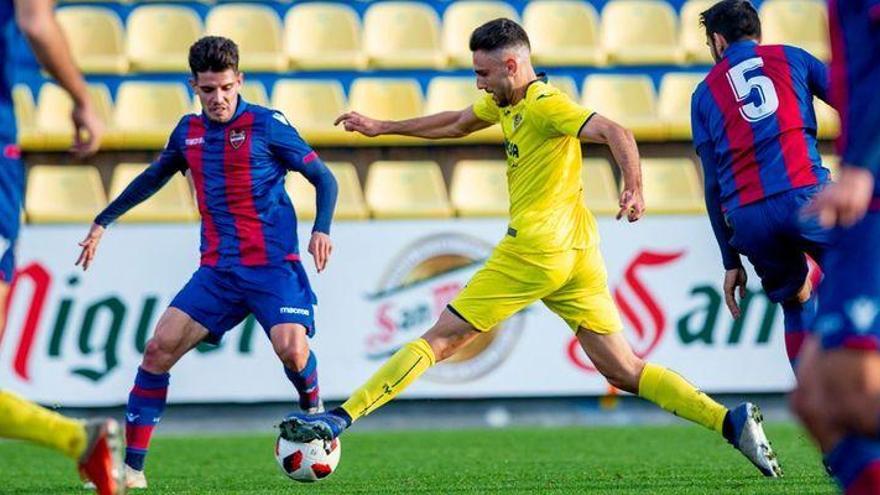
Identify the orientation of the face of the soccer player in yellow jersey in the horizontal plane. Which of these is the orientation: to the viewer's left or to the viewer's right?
to the viewer's left

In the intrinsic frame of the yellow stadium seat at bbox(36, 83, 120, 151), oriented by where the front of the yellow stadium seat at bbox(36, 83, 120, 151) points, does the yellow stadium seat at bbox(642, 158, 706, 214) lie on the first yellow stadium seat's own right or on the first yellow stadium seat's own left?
on the first yellow stadium seat's own left

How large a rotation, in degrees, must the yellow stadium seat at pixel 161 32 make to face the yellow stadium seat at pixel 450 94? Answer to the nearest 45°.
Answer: approximately 45° to its left

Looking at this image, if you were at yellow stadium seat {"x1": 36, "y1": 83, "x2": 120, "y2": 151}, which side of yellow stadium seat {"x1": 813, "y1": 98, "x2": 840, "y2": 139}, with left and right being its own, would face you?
right

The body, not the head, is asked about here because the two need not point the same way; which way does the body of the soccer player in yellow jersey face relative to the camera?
to the viewer's left

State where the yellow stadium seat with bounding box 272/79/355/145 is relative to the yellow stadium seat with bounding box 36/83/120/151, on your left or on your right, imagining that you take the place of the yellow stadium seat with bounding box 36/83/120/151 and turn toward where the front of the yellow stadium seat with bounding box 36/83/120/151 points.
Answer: on your left

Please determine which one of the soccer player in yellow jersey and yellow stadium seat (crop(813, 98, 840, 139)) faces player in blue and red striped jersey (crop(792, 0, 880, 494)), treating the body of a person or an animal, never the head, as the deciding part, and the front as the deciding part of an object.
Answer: the yellow stadium seat

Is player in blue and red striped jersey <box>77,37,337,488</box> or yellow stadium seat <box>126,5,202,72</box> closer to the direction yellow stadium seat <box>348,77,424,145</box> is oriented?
the player in blue and red striped jersey

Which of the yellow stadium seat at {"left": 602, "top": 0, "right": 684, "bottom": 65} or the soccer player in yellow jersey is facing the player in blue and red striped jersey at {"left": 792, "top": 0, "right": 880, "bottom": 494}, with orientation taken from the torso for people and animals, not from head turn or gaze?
the yellow stadium seat

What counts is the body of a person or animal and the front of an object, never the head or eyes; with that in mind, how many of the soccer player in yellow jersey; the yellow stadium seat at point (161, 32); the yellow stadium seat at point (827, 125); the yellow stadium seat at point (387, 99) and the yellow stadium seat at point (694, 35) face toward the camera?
4
